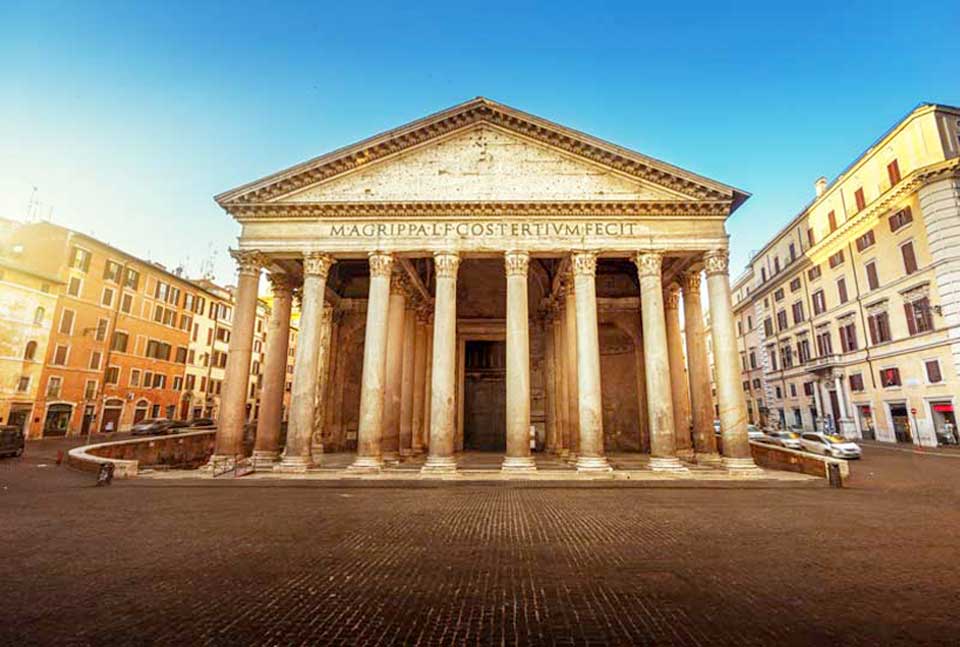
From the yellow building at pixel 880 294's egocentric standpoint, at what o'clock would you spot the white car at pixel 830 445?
The white car is roughly at 11 o'clock from the yellow building.

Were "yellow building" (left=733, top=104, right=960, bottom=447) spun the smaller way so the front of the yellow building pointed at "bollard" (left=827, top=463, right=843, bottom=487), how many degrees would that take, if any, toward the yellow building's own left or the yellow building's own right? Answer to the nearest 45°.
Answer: approximately 45° to the yellow building's own left

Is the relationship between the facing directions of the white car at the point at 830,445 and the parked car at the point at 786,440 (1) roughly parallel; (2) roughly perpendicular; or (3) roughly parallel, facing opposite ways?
roughly parallel

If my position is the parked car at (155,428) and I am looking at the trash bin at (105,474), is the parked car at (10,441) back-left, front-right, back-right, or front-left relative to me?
front-right

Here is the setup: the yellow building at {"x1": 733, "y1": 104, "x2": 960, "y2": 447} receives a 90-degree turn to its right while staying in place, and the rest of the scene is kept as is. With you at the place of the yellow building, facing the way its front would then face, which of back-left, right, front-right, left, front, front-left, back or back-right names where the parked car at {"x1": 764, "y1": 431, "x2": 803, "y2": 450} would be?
left

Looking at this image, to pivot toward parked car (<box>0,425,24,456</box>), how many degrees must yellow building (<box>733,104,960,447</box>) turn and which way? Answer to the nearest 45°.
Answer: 0° — it already faces it

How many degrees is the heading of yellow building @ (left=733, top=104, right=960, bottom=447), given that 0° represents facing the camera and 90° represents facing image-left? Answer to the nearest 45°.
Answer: approximately 45°

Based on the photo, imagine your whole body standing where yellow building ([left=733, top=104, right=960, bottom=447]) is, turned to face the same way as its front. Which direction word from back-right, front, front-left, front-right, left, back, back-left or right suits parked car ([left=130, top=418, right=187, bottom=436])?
front

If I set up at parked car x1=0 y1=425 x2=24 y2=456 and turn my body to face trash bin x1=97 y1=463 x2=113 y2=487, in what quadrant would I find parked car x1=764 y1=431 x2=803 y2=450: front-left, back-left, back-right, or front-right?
front-left

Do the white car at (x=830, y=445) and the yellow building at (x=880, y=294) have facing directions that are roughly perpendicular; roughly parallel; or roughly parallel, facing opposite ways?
roughly perpendicular
